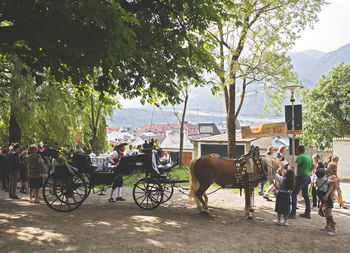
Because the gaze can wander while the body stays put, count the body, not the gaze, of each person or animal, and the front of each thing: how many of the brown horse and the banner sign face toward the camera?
1

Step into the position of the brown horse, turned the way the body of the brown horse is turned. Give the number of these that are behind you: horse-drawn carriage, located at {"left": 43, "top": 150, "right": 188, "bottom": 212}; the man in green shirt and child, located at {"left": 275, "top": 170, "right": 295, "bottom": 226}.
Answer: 1

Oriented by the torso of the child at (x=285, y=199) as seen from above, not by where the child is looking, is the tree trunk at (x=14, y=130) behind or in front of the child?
in front

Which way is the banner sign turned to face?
toward the camera

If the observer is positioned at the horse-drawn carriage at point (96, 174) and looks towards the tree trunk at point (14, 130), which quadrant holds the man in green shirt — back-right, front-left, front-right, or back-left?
back-right

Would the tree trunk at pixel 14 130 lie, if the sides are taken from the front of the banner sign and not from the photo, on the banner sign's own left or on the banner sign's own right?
on the banner sign's own right

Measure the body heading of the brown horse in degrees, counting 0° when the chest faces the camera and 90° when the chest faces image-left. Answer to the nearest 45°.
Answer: approximately 270°

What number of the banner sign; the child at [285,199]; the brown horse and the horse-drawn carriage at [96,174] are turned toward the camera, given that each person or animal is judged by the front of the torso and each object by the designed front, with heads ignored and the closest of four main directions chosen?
1

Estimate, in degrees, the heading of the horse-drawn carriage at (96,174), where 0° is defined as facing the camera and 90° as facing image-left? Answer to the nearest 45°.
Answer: approximately 270°

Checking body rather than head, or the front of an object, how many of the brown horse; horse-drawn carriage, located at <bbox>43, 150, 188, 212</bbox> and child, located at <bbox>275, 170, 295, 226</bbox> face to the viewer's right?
2

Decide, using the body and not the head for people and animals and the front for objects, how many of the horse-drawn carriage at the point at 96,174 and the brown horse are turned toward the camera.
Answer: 0

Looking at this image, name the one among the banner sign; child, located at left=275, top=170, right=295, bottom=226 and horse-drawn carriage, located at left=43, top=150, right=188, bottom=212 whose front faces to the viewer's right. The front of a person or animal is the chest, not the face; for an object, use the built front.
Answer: the horse-drawn carriage

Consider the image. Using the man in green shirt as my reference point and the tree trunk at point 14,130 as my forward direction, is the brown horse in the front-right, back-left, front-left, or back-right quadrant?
front-left
